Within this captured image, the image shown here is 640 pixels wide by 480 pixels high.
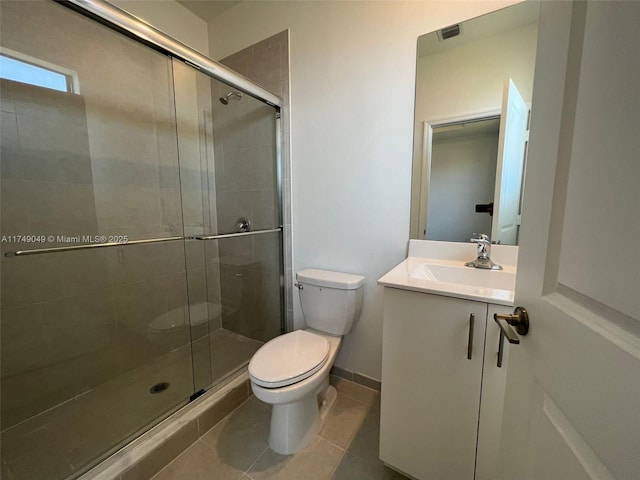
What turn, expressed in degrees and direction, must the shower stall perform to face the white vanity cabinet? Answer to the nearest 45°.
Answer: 0° — it already faces it

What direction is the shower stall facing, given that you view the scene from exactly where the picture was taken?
facing the viewer and to the right of the viewer

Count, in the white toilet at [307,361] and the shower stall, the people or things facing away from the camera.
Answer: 0

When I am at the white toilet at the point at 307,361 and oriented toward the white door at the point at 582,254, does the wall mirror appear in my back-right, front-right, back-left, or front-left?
front-left

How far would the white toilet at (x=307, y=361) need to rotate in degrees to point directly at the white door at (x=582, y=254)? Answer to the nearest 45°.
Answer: approximately 90° to its left

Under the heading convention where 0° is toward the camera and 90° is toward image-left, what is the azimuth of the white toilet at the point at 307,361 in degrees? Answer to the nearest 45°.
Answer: approximately 45°

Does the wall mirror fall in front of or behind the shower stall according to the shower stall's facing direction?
in front

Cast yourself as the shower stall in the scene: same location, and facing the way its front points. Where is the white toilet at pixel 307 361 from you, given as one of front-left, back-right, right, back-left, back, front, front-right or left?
front

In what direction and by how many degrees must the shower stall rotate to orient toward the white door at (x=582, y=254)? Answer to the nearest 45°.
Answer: approximately 45° to its right
